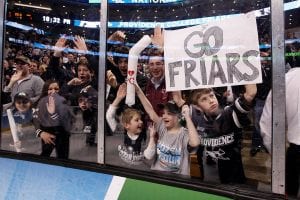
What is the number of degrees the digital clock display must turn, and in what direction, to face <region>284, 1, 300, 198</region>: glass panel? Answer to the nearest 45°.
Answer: approximately 45° to its left

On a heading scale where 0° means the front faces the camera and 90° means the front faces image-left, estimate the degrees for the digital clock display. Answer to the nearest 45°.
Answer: approximately 0°

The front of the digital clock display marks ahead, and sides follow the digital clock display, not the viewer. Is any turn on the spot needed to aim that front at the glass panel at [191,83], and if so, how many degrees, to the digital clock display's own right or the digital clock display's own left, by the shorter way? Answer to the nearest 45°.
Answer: approximately 45° to the digital clock display's own left
